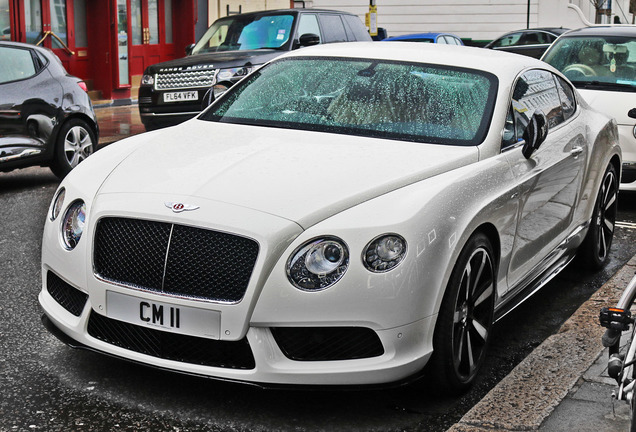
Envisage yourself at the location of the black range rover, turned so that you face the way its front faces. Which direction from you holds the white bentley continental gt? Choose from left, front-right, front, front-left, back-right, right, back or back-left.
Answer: front-left

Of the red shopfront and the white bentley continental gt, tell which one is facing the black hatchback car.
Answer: the red shopfront

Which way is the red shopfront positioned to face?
toward the camera

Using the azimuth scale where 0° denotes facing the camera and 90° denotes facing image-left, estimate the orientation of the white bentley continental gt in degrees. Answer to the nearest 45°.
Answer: approximately 45°

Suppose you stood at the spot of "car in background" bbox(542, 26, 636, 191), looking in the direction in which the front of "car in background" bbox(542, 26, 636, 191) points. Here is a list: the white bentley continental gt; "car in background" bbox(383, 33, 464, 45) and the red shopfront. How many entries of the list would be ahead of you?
1

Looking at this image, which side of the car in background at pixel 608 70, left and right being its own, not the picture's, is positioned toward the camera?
front

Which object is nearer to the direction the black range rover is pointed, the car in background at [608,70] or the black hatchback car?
the black hatchback car

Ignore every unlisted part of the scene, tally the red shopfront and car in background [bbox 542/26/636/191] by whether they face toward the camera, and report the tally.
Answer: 2

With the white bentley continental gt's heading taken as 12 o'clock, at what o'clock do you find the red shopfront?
The red shopfront is roughly at 4 o'clock from the white bentley continental gt.

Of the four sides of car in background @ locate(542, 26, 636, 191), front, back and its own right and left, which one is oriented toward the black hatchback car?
right

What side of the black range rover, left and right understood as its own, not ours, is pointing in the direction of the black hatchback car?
front

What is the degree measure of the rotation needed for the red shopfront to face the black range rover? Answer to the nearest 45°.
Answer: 0° — it already faces it

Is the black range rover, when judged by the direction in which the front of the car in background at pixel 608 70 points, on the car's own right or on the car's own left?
on the car's own right

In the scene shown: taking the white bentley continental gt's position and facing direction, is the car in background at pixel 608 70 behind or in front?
behind
